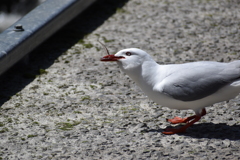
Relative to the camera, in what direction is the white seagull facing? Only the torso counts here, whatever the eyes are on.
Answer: to the viewer's left

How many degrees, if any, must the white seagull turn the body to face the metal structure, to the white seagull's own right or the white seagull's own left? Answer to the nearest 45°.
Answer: approximately 45° to the white seagull's own right
